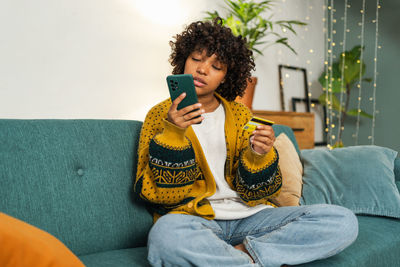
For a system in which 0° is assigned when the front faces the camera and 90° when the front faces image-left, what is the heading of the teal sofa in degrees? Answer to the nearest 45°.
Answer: approximately 0°

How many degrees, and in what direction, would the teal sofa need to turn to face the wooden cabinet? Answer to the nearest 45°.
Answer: approximately 135° to its left

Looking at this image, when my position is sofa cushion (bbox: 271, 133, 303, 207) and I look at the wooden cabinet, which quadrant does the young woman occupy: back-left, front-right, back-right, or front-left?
back-left

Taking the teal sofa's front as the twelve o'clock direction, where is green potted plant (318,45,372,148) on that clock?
The green potted plant is roughly at 7 o'clock from the teal sofa.
